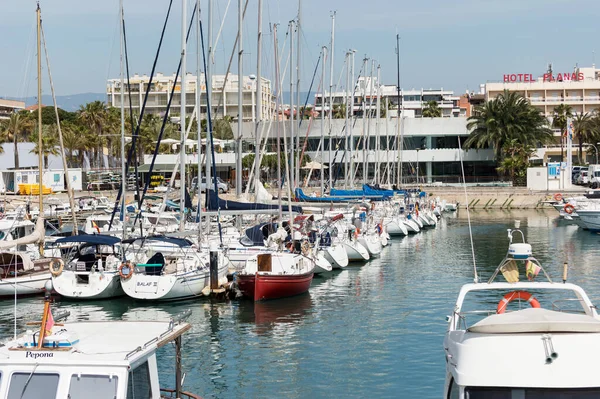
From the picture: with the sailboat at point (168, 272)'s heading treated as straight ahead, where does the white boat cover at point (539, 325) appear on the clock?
The white boat cover is roughly at 4 o'clock from the sailboat.

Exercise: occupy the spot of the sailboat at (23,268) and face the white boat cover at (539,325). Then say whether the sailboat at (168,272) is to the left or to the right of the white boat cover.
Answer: left

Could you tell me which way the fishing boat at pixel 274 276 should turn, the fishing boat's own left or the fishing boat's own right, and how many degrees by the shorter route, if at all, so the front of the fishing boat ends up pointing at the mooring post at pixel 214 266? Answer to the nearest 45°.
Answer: approximately 135° to the fishing boat's own left

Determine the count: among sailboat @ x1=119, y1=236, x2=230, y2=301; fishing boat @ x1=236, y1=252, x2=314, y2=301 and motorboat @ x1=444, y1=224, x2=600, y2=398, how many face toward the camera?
1

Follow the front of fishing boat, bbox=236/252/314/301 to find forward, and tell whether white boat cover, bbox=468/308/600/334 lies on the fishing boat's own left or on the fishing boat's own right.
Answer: on the fishing boat's own right

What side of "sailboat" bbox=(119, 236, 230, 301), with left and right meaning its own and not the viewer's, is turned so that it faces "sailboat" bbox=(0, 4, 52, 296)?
left

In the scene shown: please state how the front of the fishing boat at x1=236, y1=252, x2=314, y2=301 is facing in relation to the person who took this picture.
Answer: facing away from the viewer and to the right of the viewer

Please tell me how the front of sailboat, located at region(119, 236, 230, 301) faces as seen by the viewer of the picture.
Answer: facing away from the viewer and to the right of the viewer

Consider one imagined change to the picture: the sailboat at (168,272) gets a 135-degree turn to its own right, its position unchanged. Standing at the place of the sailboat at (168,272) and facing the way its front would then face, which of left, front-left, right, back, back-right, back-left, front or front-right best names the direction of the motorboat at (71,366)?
front

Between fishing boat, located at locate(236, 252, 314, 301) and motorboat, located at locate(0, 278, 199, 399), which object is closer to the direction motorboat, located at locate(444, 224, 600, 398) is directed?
the motorboat

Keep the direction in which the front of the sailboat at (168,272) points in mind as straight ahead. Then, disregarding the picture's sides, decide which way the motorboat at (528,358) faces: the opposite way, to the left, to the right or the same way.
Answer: the opposite way

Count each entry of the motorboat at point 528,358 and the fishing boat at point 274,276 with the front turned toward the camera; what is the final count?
1

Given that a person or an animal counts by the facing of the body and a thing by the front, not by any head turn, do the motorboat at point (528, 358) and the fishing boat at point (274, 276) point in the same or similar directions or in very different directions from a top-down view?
very different directions
